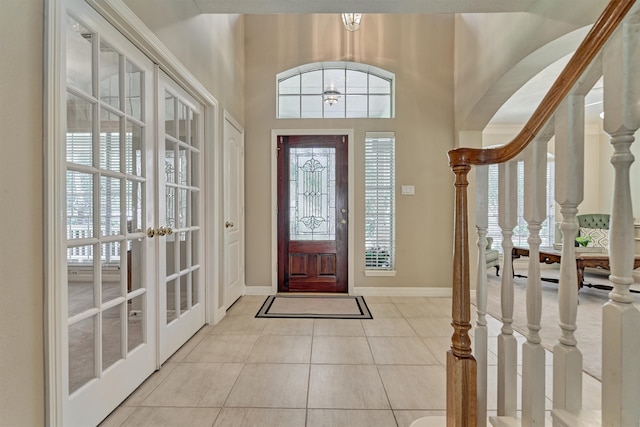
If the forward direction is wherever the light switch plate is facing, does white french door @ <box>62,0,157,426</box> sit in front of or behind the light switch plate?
in front

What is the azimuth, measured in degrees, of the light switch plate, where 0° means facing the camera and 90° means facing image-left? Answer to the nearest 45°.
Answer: approximately 0°

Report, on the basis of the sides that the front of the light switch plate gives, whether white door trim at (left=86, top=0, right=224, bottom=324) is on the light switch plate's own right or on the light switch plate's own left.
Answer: on the light switch plate's own right

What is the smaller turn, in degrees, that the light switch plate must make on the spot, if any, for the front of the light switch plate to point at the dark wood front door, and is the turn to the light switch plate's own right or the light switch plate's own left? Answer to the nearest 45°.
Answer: approximately 90° to the light switch plate's own right

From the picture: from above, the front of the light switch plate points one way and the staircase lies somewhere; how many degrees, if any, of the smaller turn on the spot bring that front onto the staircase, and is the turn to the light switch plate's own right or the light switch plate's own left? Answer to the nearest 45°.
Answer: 0° — it already faces it

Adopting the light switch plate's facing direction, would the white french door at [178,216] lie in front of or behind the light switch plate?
in front

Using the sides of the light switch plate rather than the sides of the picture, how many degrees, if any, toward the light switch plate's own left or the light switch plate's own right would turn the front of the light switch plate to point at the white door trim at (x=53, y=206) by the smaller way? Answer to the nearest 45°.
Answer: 0° — it already faces it

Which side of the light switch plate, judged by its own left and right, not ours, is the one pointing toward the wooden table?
left
